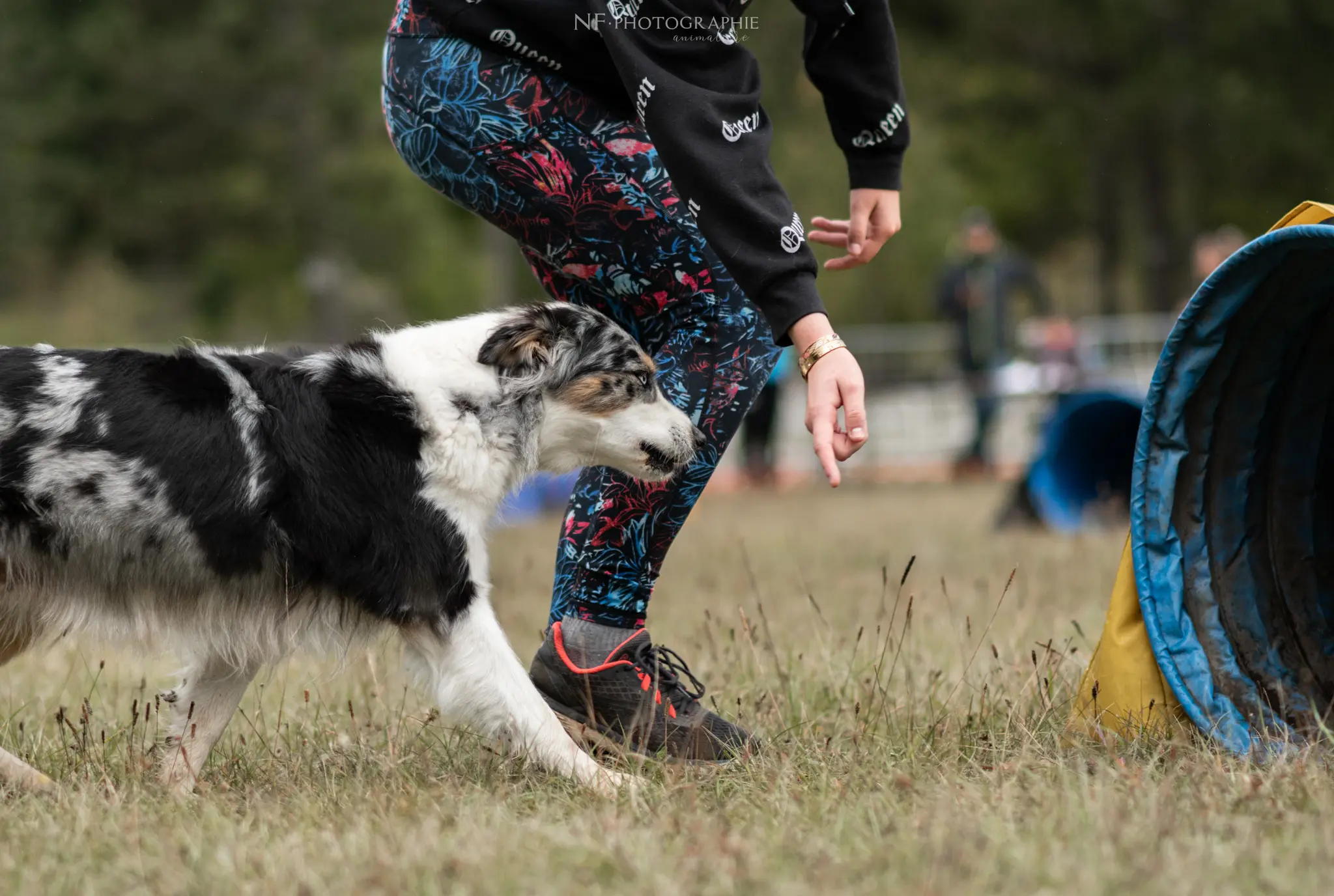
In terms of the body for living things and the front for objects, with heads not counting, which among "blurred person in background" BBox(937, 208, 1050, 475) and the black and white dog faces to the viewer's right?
the black and white dog

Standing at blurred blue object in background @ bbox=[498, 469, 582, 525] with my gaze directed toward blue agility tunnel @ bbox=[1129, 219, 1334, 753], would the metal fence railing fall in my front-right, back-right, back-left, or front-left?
back-left

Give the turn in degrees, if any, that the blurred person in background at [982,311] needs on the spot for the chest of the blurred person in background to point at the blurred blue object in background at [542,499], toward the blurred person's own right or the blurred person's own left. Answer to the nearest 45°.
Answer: approximately 45° to the blurred person's own right

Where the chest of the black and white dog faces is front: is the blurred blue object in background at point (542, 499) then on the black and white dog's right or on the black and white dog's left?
on the black and white dog's left

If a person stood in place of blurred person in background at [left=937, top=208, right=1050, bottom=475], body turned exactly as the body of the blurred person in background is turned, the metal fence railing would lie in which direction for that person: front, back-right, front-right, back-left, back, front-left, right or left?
back

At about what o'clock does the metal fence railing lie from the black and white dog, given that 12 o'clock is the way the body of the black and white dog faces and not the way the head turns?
The metal fence railing is roughly at 10 o'clock from the black and white dog.

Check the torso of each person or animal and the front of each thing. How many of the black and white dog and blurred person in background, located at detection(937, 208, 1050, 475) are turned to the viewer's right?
1

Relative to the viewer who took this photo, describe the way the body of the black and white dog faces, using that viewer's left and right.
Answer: facing to the right of the viewer

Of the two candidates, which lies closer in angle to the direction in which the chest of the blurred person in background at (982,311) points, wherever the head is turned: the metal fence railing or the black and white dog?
the black and white dog

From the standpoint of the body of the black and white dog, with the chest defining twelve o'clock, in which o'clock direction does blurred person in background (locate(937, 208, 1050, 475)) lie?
The blurred person in background is roughly at 10 o'clock from the black and white dog.

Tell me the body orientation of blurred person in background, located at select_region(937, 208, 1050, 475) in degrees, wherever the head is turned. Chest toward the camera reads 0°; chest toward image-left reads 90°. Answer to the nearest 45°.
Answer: approximately 0°

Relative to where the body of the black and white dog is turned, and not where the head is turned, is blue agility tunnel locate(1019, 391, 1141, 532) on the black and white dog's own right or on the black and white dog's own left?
on the black and white dog's own left
